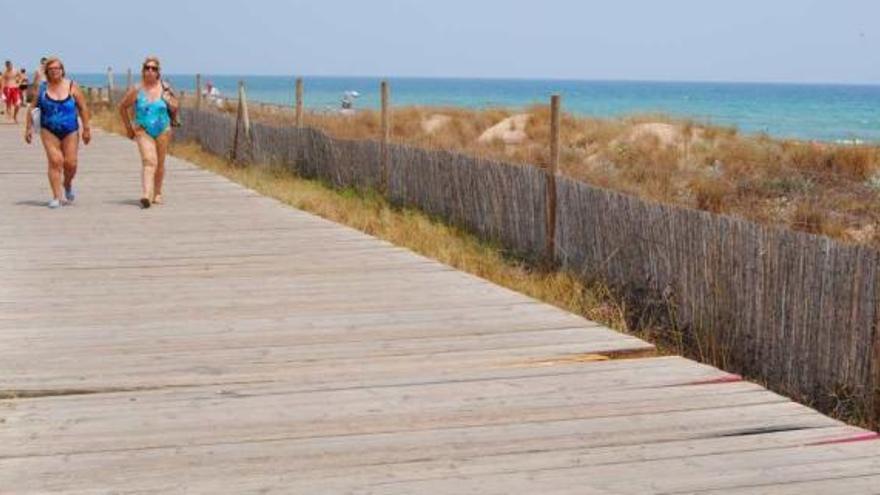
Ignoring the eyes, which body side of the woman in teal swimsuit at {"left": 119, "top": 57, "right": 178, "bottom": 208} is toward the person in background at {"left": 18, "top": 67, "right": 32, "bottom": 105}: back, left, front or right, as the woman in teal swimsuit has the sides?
back

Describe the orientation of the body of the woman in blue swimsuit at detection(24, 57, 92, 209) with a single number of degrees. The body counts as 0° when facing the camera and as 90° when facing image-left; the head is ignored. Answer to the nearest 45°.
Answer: approximately 0°

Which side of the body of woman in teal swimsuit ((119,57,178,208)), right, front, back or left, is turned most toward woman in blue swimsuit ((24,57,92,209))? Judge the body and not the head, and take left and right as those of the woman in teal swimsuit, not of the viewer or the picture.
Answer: right

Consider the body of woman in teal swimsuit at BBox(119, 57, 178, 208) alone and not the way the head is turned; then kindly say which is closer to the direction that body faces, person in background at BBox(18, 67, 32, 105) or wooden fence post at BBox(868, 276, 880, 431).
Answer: the wooden fence post

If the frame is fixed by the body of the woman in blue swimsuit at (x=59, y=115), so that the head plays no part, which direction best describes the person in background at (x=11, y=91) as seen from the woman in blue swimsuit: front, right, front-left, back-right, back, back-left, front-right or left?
back

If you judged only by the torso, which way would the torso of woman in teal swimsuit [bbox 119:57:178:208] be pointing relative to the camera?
toward the camera

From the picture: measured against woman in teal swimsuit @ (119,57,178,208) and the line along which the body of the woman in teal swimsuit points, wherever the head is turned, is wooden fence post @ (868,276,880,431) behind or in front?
in front

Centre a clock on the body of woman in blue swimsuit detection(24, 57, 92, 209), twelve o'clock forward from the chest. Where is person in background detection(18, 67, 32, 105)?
The person in background is roughly at 6 o'clock from the woman in blue swimsuit.

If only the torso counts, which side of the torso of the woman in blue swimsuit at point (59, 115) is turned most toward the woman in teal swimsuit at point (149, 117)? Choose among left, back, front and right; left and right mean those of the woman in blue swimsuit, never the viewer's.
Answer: left

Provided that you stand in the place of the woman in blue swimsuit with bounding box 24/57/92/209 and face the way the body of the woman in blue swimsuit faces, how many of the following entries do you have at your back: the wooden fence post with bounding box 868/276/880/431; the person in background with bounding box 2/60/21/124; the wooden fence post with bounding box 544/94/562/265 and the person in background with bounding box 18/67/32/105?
2

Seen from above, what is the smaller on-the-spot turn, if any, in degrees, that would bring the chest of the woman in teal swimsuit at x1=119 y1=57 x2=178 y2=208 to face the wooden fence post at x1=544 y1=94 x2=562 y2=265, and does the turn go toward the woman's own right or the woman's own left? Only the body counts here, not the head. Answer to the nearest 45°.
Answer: approximately 45° to the woman's own left

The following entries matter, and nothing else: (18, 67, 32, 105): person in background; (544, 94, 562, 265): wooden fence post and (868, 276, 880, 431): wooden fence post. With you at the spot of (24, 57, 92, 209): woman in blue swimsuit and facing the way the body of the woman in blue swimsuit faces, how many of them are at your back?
1

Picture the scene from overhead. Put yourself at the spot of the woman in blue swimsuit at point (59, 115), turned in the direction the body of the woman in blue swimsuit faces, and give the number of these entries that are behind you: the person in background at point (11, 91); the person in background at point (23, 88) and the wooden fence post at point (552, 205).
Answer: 2

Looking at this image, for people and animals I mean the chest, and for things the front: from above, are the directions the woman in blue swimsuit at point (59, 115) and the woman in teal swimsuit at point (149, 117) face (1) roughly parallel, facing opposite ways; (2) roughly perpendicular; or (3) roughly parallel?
roughly parallel
